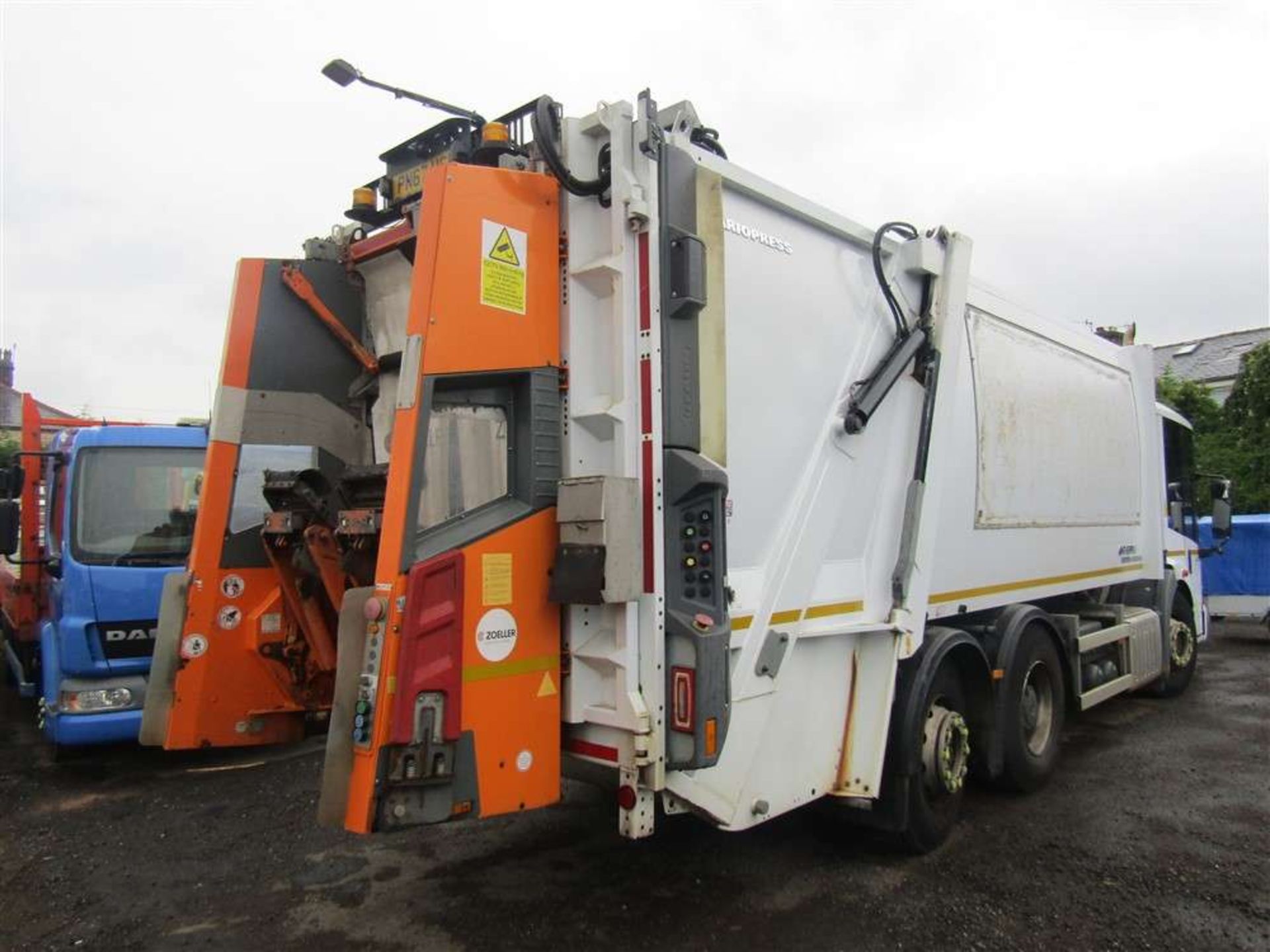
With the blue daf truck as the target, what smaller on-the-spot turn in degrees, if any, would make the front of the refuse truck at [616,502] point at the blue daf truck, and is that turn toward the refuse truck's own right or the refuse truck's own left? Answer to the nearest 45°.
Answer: approximately 90° to the refuse truck's own left

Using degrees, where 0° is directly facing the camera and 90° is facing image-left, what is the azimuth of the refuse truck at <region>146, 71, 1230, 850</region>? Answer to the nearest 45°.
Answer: approximately 225°

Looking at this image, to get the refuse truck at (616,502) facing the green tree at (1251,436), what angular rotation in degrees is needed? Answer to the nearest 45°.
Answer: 0° — it already faces it

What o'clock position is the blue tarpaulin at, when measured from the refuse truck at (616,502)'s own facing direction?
The blue tarpaulin is roughly at 12 o'clock from the refuse truck.

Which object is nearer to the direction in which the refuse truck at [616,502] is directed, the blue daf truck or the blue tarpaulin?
the blue tarpaulin
